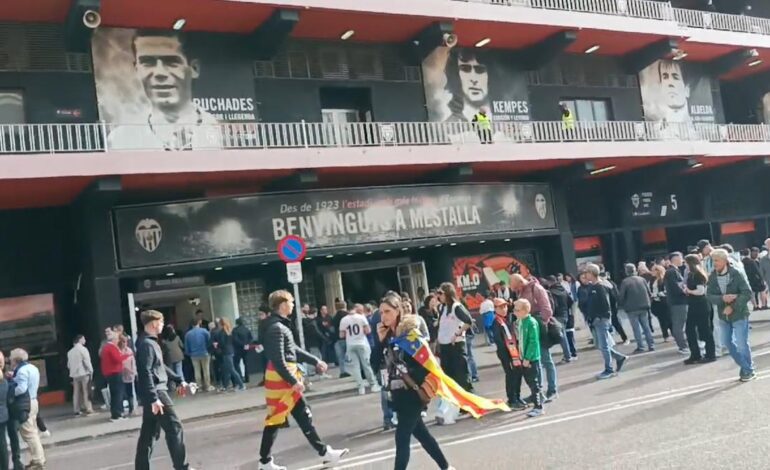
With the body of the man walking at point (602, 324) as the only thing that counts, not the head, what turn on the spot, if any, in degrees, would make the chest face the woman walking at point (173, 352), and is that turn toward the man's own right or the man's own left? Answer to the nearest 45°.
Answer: approximately 45° to the man's own right

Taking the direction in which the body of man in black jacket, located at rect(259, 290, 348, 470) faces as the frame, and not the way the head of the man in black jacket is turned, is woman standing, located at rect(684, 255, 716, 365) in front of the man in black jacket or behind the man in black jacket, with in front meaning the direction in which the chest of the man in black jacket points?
in front

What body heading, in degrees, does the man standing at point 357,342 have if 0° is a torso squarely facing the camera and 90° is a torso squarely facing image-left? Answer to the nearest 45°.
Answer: approximately 180°
